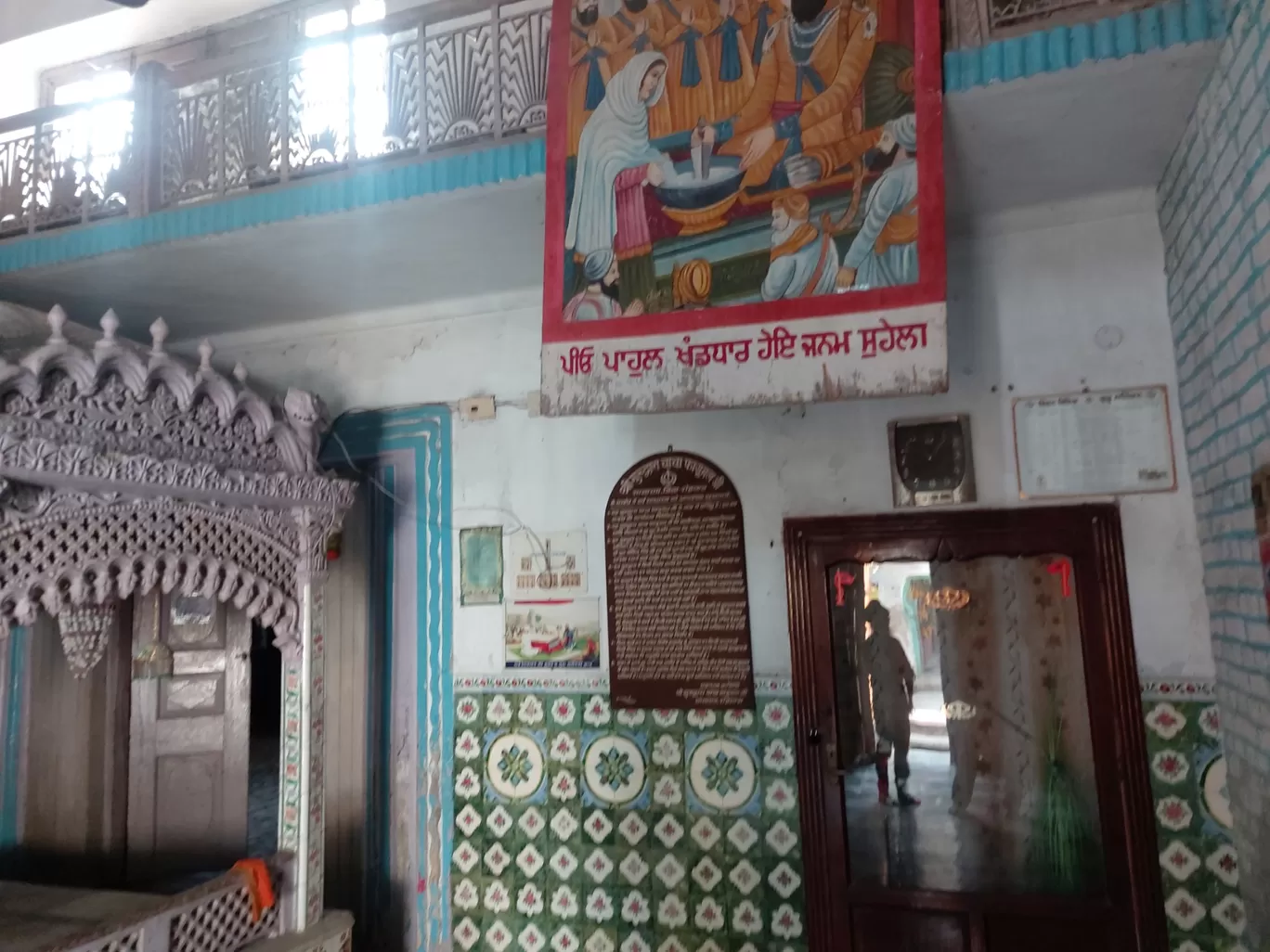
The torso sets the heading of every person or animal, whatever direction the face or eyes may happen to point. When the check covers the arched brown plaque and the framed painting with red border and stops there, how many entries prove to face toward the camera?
2

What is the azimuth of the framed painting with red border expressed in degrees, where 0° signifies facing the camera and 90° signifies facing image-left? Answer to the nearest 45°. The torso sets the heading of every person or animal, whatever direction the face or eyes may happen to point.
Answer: approximately 0°

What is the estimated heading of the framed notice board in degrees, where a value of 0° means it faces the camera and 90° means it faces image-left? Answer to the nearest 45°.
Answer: approximately 0°

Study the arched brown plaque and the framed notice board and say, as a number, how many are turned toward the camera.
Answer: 2

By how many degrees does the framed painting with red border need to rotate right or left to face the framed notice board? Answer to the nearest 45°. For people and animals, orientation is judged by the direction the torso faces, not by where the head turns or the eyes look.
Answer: approximately 135° to its left

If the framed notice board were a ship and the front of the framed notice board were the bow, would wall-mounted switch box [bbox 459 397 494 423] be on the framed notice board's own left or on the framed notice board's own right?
on the framed notice board's own right
